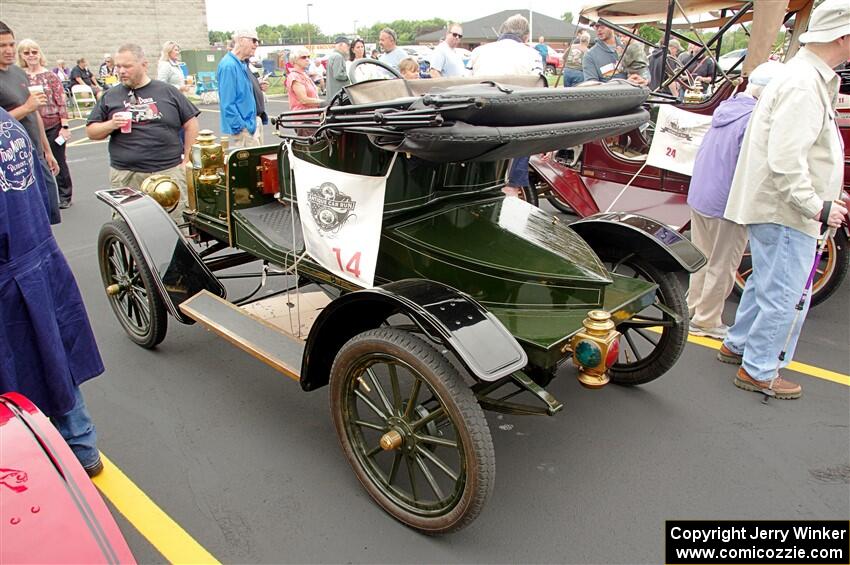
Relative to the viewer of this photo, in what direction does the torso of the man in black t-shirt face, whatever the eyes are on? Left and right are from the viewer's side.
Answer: facing the viewer and to the left of the viewer

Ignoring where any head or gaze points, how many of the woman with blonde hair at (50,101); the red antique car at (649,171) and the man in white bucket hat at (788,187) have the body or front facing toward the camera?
1

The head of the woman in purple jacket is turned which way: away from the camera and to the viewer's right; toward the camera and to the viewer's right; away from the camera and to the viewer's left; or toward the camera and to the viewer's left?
away from the camera and to the viewer's left

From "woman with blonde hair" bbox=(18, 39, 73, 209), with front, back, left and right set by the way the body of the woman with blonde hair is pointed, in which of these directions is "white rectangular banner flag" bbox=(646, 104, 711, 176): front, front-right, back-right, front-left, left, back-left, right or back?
front-left

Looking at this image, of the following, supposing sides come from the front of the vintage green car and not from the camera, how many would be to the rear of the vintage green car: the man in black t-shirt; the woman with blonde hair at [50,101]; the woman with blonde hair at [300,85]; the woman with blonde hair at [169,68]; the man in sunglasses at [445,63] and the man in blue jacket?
0

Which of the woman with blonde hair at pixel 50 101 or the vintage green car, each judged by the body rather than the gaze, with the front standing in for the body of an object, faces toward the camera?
the woman with blonde hair

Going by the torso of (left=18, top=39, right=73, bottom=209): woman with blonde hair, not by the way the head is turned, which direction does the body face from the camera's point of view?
toward the camera

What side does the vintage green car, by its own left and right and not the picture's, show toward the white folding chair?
front

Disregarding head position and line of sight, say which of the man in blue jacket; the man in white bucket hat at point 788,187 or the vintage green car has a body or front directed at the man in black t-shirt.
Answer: the vintage green car

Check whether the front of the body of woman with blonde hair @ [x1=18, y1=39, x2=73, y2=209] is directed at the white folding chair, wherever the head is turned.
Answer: no

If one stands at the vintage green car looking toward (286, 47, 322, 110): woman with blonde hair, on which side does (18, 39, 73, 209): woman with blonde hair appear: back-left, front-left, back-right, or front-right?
front-left

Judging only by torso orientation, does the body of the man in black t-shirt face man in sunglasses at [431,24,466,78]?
no

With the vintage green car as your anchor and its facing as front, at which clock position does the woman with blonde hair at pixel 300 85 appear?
The woman with blonde hair is roughly at 1 o'clock from the vintage green car.

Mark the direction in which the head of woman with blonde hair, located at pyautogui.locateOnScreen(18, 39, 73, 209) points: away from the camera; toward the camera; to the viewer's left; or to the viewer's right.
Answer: toward the camera
